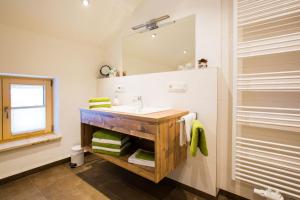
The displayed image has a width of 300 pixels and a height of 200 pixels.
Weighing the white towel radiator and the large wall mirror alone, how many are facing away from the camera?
0

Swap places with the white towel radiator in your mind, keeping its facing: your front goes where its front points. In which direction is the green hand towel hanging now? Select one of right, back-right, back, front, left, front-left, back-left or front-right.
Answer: right

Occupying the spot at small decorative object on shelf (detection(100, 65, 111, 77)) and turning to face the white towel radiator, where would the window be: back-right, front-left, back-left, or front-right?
back-right

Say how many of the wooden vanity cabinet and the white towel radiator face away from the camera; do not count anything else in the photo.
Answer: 0

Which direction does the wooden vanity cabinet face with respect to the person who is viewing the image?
facing the viewer and to the left of the viewer

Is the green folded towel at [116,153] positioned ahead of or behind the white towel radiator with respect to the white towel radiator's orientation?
ahead

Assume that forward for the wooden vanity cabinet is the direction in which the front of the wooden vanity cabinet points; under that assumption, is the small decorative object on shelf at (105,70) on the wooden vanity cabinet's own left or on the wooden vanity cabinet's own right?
on the wooden vanity cabinet's own right

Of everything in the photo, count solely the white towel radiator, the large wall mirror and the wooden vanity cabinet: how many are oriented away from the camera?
0

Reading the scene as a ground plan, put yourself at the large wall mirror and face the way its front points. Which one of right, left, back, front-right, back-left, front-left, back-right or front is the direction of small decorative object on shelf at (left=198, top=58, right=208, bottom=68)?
left
